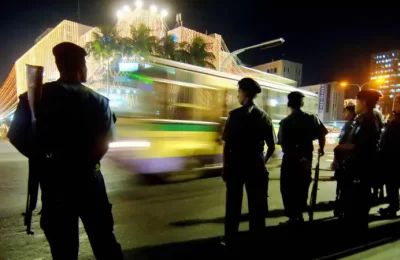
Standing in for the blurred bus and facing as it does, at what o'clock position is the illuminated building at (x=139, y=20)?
The illuminated building is roughly at 4 o'clock from the blurred bus.

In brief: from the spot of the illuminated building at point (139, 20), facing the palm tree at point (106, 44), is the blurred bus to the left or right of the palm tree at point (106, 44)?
left

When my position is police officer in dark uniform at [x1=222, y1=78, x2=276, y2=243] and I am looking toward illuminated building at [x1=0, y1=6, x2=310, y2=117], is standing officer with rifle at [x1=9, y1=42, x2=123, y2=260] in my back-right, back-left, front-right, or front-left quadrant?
back-left

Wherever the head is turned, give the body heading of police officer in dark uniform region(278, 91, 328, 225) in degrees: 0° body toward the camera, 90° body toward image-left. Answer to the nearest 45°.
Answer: approximately 180°

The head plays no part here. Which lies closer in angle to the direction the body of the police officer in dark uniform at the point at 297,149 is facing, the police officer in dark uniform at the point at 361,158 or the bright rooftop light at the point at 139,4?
the bright rooftop light

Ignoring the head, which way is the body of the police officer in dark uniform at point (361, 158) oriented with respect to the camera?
to the viewer's left

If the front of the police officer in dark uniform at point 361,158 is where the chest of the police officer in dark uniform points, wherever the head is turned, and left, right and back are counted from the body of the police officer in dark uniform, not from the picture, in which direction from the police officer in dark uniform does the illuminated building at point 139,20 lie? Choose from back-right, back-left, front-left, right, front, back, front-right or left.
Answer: front-right

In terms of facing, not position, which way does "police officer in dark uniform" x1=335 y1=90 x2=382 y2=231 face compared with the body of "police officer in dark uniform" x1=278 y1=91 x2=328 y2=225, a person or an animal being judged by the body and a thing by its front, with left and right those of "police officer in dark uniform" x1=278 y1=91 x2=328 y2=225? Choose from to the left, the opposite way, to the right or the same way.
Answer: to the left
